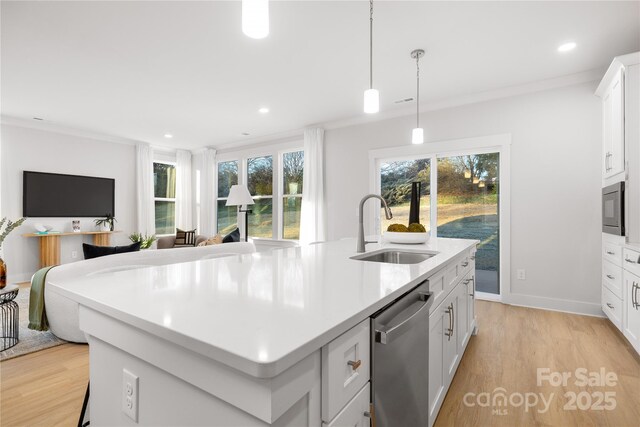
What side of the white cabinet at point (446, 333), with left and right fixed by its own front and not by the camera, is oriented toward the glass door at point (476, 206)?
left

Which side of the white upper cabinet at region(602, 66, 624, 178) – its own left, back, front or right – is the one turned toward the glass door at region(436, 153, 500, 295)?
front

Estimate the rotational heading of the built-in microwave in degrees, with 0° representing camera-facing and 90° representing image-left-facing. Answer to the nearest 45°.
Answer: approximately 90°

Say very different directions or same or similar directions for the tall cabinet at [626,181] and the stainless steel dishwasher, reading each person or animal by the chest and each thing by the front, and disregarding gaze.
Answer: very different directions

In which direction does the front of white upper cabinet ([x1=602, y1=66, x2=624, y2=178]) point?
to the viewer's left

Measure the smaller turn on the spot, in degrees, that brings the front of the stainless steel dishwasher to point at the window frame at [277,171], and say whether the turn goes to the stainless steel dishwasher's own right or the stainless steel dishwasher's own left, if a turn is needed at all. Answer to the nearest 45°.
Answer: approximately 180°

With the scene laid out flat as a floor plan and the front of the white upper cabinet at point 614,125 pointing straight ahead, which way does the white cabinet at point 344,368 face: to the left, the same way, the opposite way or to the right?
the opposite way

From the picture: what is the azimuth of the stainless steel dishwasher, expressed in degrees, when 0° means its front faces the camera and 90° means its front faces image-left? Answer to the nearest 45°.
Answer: approximately 315°

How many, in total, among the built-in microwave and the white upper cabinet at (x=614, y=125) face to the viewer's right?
0

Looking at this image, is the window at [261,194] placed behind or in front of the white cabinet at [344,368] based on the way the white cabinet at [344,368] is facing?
behind

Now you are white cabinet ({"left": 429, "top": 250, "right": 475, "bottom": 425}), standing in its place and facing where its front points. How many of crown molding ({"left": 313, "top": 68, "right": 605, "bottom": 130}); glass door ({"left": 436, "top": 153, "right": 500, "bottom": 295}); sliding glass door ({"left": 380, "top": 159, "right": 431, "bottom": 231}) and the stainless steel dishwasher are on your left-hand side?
3

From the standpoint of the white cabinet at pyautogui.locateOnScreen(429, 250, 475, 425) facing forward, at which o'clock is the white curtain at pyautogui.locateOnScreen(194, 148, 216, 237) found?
The white curtain is roughly at 7 o'clock from the white cabinet.

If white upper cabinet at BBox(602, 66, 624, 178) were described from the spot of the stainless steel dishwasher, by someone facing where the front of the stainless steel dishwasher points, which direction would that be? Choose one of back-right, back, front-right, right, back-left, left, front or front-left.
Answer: left

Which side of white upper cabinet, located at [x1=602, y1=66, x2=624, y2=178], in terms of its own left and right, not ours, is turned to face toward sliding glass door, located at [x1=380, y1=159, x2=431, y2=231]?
front

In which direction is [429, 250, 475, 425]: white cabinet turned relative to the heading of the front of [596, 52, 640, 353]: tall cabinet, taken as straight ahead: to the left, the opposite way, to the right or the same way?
the opposite way

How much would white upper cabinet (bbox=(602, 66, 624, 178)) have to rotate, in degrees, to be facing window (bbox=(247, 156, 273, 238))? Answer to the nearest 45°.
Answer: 0° — it already faces it
